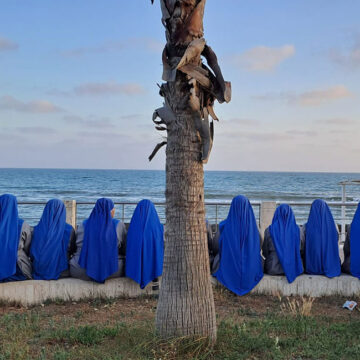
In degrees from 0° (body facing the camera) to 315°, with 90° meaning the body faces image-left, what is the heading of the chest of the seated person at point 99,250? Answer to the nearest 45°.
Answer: approximately 180°

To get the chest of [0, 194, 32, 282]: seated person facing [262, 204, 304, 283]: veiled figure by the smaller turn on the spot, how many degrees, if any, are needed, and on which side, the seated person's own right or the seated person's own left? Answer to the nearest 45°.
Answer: approximately 90° to the seated person's own right

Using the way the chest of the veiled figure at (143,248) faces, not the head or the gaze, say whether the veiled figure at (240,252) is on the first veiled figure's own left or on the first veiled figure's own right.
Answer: on the first veiled figure's own right

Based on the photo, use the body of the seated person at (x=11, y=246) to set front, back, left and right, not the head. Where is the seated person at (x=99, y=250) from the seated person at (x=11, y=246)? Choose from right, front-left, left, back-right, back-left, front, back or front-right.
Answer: right

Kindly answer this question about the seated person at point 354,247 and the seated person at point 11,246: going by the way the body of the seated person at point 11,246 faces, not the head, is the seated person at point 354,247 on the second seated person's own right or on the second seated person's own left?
on the second seated person's own right

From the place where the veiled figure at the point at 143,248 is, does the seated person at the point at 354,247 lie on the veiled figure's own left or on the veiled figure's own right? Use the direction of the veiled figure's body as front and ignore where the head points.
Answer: on the veiled figure's own right

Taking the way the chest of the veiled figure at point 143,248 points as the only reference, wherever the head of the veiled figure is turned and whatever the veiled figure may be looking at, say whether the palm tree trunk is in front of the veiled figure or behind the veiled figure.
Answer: behind

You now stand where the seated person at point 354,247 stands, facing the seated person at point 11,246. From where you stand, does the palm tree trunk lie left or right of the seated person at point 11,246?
left

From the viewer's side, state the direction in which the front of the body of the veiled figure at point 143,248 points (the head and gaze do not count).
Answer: away from the camera

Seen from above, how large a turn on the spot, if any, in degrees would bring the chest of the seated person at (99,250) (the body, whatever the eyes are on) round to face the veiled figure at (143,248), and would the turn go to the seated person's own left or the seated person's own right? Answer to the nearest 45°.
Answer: approximately 90° to the seated person's own right

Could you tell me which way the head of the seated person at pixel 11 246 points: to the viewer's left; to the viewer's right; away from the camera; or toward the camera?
away from the camera

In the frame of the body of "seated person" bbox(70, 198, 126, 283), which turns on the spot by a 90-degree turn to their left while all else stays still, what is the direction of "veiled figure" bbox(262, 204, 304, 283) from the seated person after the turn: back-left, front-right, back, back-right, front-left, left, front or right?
back

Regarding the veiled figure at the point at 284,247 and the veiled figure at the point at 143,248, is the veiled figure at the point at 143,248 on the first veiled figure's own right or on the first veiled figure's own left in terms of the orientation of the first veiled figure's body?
on the first veiled figure's own left

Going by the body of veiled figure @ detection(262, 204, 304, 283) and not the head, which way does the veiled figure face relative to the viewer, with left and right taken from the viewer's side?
facing away from the viewer

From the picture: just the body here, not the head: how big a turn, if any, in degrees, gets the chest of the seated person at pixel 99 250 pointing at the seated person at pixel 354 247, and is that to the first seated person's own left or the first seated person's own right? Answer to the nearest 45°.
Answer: approximately 90° to the first seated person's own right

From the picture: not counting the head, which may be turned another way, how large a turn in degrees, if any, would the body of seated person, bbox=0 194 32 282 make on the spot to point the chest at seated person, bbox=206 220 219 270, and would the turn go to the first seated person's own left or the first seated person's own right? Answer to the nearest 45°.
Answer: approximately 90° to the first seated person's own right

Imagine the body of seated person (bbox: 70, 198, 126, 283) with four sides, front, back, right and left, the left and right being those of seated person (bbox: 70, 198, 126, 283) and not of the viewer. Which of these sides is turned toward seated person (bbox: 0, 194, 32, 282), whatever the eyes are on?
left

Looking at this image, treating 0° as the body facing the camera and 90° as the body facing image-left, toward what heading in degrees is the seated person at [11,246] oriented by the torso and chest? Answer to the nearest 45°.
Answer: approximately 180°

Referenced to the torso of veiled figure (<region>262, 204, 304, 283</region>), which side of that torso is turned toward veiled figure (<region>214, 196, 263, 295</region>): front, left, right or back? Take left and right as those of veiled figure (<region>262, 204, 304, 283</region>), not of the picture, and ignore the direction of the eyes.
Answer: left
